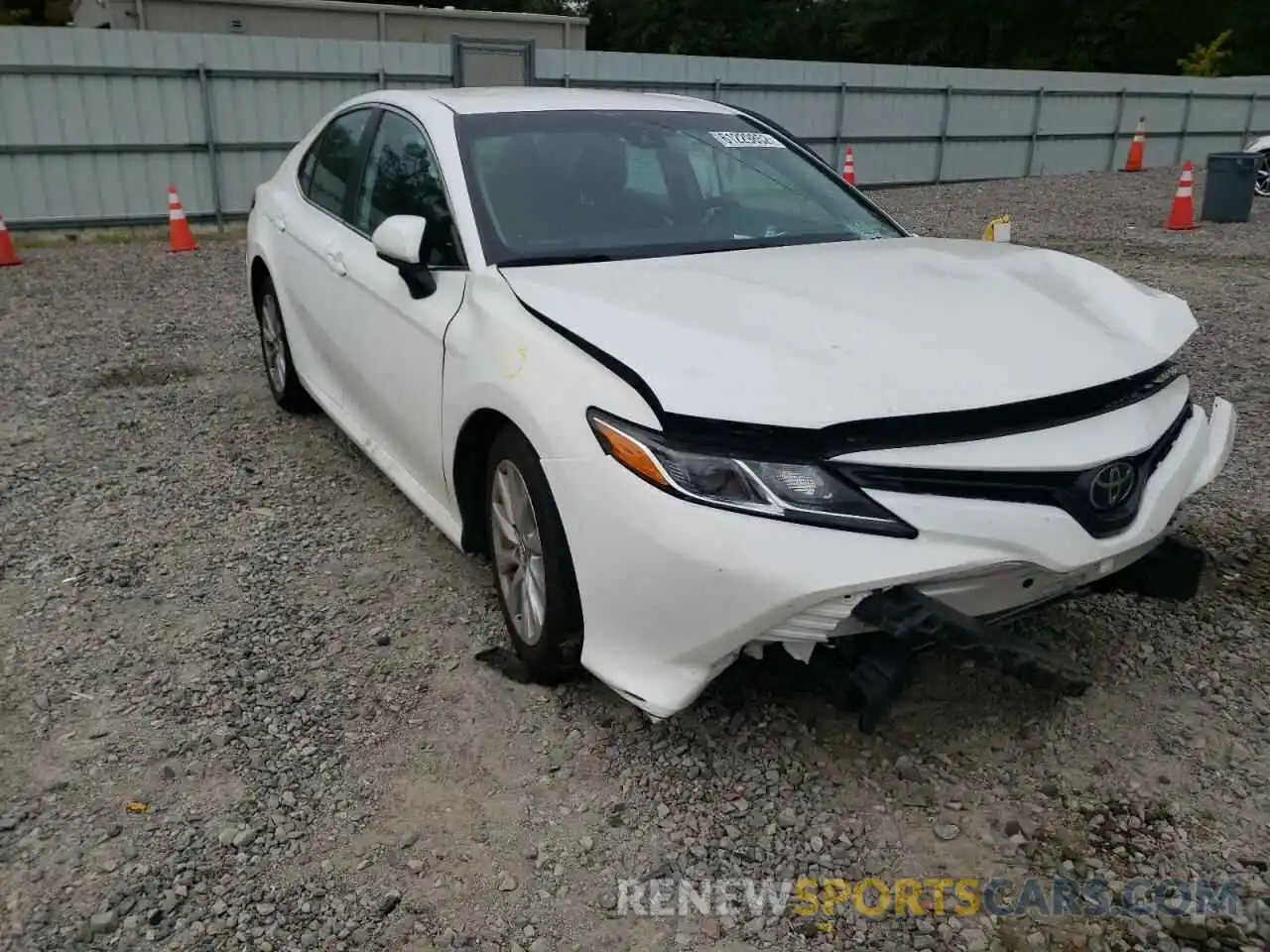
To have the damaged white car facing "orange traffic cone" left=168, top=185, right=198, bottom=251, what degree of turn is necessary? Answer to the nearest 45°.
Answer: approximately 180°

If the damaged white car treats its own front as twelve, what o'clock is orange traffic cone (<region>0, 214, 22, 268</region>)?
The orange traffic cone is roughly at 6 o'clock from the damaged white car.

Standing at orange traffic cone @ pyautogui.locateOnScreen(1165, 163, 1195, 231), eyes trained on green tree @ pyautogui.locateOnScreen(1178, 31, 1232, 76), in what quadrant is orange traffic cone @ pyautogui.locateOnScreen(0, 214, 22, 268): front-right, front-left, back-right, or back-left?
back-left

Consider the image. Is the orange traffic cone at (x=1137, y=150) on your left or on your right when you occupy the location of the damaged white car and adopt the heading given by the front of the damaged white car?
on your left

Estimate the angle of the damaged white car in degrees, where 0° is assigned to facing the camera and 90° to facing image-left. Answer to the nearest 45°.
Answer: approximately 315°

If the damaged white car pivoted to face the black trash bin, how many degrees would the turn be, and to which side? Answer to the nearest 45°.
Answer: approximately 90° to its left

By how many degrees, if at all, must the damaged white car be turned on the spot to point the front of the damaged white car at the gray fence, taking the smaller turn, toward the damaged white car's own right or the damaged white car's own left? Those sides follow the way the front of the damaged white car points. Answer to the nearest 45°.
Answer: approximately 180°

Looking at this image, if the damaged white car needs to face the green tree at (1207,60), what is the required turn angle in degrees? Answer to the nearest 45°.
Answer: approximately 135° to its left
